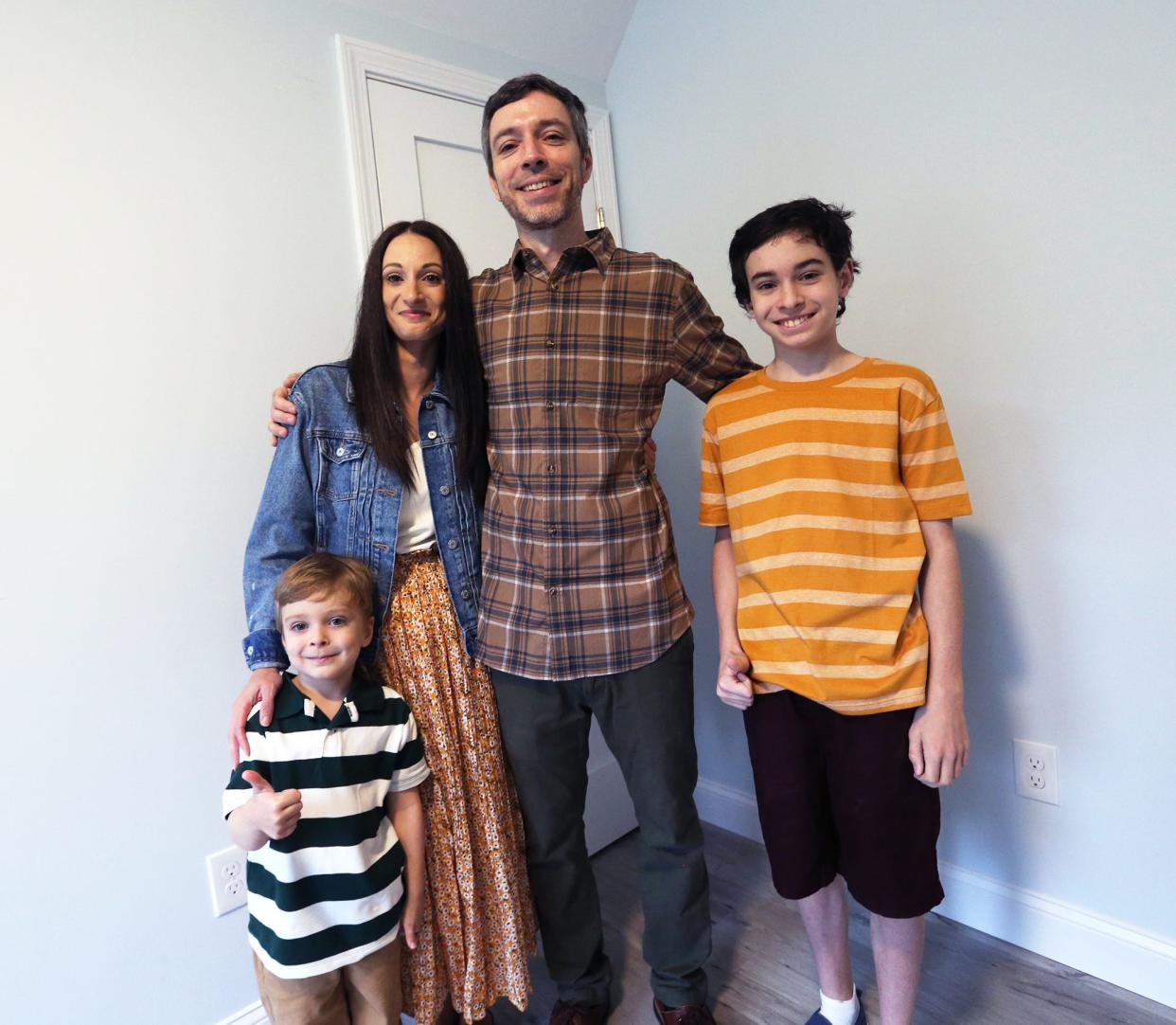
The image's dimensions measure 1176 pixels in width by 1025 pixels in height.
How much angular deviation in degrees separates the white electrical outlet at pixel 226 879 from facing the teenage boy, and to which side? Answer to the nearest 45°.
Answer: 0° — it already faces them

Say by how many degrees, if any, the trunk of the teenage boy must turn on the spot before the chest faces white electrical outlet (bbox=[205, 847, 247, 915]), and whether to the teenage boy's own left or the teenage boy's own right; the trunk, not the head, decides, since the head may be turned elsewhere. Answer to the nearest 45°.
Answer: approximately 90° to the teenage boy's own right

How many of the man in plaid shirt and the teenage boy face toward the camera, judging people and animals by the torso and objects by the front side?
2

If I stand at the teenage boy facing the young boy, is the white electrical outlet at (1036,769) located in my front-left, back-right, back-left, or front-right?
back-right
